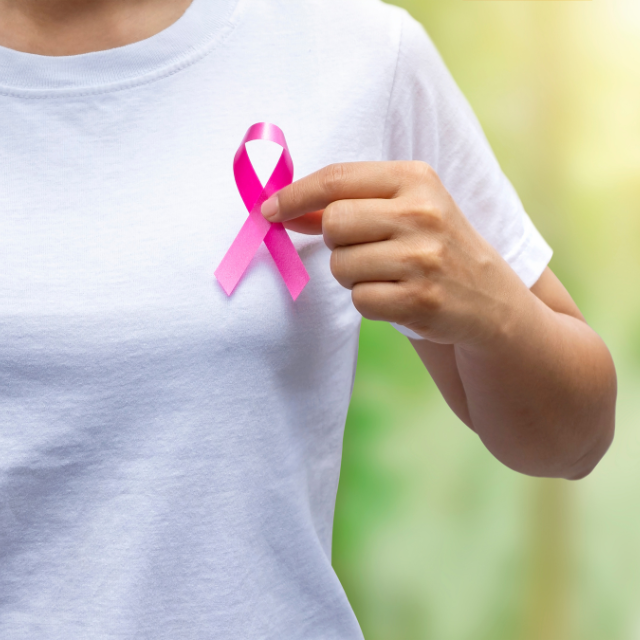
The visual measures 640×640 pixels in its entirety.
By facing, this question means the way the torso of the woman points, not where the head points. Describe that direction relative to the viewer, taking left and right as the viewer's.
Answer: facing the viewer

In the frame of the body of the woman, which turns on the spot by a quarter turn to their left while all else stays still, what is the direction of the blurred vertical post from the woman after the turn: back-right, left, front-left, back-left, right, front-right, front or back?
front-left
